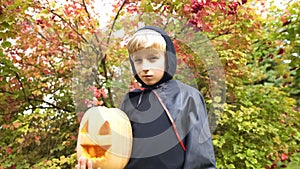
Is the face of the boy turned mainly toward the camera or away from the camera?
toward the camera

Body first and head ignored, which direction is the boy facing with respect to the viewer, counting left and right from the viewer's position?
facing the viewer and to the left of the viewer
